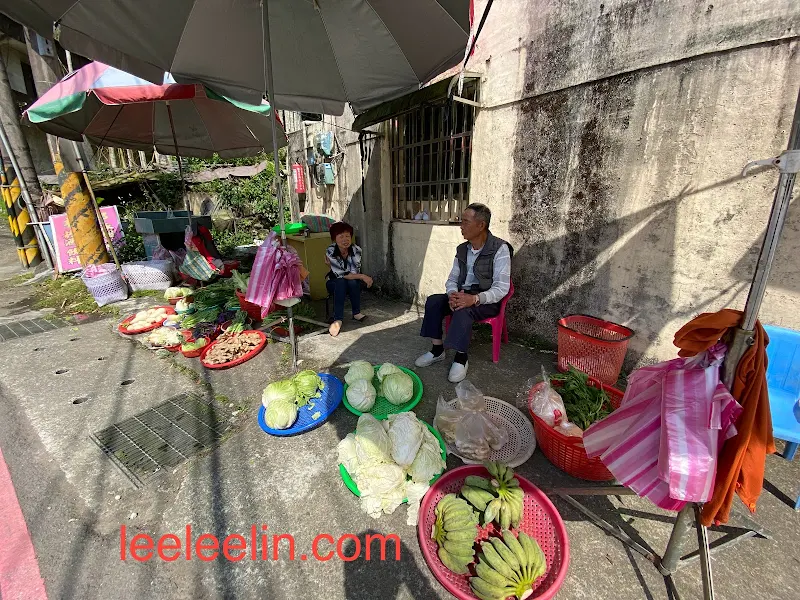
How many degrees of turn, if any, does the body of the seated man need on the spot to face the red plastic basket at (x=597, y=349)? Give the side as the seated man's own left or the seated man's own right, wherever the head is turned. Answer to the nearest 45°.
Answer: approximately 135° to the seated man's own left

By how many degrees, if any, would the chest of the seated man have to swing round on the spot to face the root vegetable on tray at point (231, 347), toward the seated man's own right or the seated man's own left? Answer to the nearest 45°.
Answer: approximately 45° to the seated man's own right

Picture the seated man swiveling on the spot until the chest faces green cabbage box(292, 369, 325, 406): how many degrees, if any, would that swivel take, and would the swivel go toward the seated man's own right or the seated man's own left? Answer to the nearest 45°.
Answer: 0° — they already face it

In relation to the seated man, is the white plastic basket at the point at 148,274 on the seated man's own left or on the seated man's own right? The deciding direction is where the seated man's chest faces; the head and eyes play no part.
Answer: on the seated man's own right

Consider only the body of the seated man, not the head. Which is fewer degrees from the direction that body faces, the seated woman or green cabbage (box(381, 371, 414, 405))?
the green cabbage

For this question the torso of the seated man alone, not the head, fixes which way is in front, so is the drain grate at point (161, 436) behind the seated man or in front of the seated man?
in front

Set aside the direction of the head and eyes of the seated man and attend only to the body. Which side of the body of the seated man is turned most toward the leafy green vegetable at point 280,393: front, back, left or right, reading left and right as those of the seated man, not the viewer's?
front

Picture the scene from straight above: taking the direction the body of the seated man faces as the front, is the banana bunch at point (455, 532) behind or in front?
in front

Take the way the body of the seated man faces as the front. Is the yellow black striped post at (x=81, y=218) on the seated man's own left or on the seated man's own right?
on the seated man's own right

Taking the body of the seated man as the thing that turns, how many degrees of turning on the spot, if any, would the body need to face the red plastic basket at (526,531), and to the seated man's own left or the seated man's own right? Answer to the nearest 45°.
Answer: approximately 45° to the seated man's own left

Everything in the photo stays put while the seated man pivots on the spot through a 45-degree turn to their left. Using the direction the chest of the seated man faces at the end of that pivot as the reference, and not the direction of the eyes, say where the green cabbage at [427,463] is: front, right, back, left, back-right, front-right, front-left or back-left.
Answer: front

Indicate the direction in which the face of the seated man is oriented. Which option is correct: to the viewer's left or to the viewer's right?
to the viewer's left

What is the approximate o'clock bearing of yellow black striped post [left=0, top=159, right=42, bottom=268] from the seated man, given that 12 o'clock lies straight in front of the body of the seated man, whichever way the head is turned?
The yellow black striped post is roughly at 2 o'clock from the seated man.

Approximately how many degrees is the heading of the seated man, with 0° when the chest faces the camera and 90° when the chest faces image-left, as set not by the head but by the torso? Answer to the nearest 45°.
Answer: approximately 45°

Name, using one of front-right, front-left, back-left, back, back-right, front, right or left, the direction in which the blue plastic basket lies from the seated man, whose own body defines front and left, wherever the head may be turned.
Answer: front

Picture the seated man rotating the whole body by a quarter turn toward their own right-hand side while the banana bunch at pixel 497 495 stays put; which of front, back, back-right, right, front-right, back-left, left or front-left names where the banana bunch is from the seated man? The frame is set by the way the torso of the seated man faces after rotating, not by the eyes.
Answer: back-left
